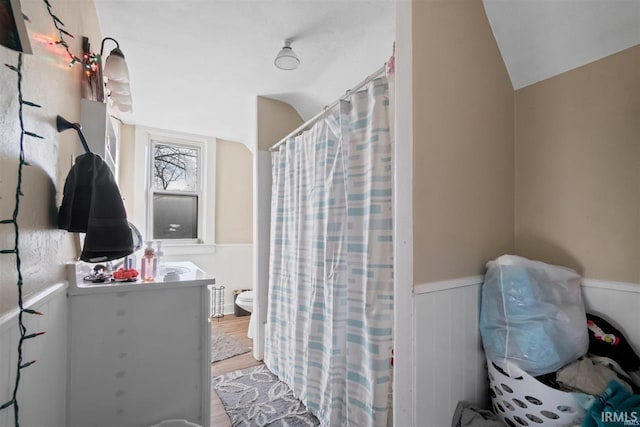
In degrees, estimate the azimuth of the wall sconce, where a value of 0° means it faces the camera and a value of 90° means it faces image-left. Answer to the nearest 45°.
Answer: approximately 270°

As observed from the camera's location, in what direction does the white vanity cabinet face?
facing to the right of the viewer

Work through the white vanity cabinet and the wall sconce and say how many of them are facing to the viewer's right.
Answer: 2
